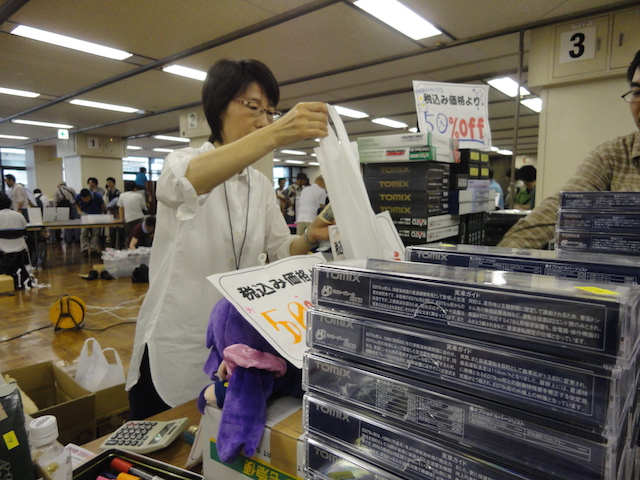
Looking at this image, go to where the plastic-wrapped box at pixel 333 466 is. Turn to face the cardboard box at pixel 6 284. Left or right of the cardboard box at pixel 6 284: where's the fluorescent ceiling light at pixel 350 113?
right

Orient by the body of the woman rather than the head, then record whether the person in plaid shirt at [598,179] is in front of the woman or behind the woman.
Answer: in front

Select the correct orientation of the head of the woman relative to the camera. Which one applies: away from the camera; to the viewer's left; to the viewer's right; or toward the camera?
to the viewer's right

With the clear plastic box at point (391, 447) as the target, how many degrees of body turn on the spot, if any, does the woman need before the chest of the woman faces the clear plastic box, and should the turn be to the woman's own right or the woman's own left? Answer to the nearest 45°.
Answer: approximately 45° to the woman's own right

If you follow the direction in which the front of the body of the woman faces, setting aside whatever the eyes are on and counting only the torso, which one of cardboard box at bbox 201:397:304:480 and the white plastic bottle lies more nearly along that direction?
the cardboard box

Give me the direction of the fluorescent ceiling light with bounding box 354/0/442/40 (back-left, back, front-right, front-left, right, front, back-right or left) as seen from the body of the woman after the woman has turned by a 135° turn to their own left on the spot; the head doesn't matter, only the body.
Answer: front-right

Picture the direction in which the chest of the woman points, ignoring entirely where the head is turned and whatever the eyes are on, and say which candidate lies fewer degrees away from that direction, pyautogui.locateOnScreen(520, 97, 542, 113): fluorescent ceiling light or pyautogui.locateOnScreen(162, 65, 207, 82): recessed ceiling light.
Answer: the fluorescent ceiling light

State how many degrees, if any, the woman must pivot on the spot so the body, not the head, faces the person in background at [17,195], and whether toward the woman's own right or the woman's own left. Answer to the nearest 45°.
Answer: approximately 180°

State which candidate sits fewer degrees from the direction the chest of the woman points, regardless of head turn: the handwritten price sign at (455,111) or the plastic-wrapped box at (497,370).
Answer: the plastic-wrapped box

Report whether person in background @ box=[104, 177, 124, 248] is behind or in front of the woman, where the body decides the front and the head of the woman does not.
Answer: behind

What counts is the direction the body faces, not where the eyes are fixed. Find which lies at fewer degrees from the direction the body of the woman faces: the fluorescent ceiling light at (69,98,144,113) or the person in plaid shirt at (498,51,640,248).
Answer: the person in plaid shirt

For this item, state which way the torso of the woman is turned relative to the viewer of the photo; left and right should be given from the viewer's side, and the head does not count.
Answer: facing the viewer and to the right of the viewer

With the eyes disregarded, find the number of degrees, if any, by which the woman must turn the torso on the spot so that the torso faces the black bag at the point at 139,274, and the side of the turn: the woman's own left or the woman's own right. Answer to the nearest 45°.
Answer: approximately 135° to the woman's own left

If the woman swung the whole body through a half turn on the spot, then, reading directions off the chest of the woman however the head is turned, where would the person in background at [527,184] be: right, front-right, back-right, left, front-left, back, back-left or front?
right
